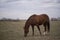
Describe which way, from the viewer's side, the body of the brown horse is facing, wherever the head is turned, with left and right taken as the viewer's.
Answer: facing to the left of the viewer
